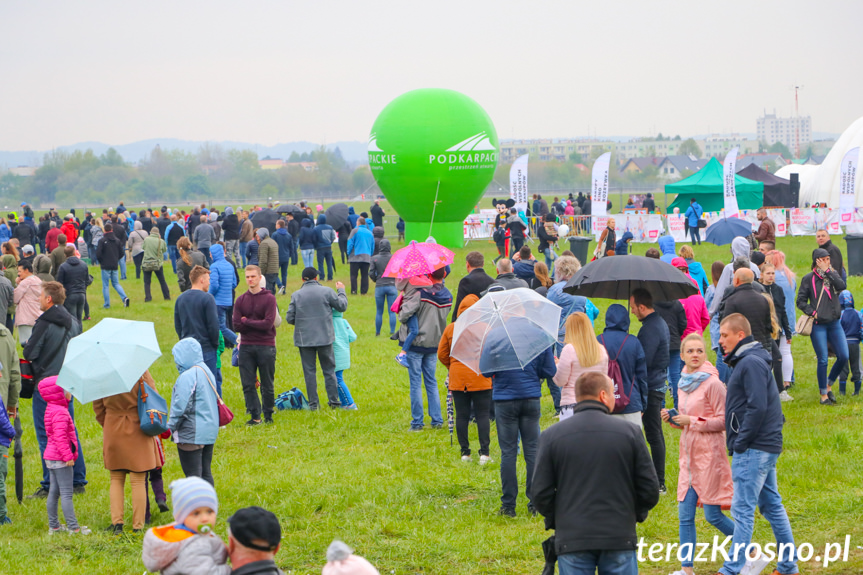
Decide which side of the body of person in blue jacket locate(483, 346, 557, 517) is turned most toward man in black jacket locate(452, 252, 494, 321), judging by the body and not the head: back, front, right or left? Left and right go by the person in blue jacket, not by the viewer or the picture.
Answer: front

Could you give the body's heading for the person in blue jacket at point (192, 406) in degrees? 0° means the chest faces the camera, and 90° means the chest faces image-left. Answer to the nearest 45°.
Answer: approximately 135°

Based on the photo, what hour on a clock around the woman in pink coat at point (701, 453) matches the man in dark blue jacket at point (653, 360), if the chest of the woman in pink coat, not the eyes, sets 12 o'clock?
The man in dark blue jacket is roughly at 4 o'clock from the woman in pink coat.

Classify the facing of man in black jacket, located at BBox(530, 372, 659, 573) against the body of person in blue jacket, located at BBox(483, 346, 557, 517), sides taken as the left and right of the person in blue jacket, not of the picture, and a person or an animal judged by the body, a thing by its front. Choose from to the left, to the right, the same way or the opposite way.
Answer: the same way

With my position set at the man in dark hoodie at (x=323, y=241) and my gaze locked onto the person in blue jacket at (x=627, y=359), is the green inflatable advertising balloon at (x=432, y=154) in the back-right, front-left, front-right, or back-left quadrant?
back-left

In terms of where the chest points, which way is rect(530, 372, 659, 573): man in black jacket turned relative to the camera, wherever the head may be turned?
away from the camera

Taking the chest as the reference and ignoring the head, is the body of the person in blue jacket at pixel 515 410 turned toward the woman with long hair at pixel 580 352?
no

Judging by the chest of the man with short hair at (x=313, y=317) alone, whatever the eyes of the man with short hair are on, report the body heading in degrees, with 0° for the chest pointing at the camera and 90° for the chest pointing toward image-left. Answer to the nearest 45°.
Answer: approximately 180°

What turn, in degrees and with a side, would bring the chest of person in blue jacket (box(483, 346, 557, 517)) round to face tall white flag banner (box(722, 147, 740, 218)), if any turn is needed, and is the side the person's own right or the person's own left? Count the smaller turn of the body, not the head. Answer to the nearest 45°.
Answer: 0° — they already face it

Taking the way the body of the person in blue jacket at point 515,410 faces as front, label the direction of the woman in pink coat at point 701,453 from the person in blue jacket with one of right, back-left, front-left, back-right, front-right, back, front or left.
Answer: back-right

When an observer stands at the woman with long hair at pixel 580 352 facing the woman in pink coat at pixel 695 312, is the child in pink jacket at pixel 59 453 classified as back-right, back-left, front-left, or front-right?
back-left

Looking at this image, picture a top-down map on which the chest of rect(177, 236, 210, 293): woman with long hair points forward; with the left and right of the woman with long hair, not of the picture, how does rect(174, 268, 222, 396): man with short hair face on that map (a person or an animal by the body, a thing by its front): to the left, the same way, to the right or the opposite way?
the same way

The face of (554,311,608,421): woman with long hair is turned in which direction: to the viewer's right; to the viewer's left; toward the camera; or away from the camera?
away from the camera

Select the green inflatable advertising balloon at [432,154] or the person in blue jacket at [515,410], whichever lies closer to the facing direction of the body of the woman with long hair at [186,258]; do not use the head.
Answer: the green inflatable advertising balloon

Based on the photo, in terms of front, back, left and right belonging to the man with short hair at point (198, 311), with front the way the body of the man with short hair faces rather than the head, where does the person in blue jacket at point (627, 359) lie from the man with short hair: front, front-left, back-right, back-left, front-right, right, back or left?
right

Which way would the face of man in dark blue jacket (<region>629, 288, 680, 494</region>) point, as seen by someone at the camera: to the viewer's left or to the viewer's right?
to the viewer's left

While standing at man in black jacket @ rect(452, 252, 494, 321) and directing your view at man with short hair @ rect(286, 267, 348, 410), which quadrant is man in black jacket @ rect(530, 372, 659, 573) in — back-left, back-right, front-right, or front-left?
front-left
